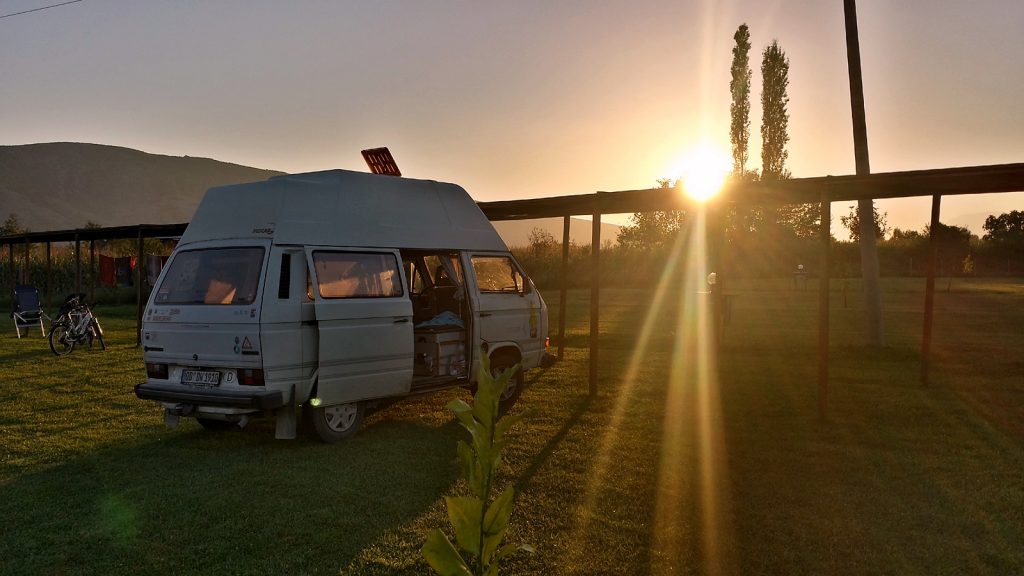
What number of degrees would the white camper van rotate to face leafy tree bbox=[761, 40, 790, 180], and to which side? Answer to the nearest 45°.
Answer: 0° — it already faces it

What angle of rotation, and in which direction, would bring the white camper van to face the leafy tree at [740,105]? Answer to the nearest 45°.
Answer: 0° — it already faces it

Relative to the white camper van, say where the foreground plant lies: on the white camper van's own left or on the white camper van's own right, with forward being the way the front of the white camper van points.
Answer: on the white camper van's own right

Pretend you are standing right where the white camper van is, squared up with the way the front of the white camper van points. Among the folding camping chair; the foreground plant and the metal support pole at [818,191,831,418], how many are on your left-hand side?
1

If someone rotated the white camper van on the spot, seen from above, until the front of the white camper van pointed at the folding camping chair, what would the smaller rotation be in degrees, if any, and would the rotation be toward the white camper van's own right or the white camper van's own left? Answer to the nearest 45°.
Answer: approximately 90° to the white camper van's own left

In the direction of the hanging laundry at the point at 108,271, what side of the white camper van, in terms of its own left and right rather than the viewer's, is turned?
left

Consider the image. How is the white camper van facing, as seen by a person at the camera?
facing away from the viewer and to the right of the viewer

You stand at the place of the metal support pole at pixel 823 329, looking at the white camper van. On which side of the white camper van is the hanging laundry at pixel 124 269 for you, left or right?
right

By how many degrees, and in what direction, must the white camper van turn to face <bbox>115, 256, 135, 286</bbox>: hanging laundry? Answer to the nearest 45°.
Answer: approximately 45° to its left

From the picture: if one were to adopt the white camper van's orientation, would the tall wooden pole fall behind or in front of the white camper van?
in front
